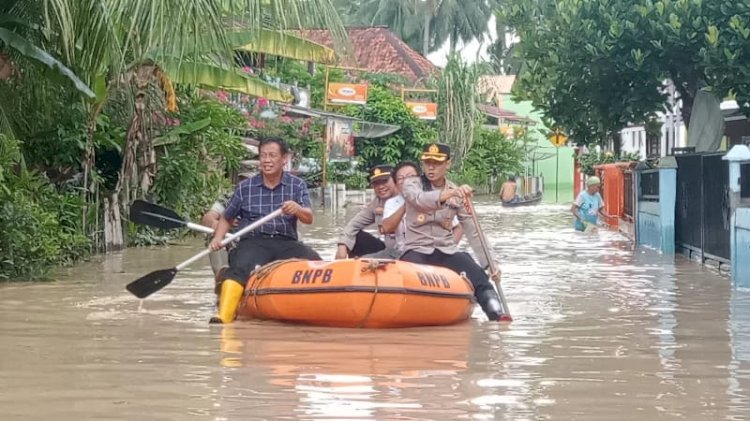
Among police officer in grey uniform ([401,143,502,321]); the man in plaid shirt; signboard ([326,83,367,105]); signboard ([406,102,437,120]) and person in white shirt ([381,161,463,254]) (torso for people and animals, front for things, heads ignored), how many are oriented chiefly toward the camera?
5

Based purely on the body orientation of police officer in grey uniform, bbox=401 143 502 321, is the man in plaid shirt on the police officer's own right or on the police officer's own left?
on the police officer's own right

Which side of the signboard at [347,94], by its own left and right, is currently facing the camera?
front

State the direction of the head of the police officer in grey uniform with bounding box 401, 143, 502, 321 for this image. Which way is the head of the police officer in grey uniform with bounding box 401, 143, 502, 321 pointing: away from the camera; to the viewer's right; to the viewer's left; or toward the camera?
toward the camera

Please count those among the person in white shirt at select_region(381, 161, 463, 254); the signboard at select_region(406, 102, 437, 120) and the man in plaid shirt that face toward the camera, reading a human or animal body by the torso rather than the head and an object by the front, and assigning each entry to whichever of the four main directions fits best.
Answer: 3

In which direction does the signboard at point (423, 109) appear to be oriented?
toward the camera

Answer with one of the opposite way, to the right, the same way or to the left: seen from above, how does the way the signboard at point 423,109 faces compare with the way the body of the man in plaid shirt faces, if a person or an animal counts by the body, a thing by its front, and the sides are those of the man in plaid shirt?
the same way

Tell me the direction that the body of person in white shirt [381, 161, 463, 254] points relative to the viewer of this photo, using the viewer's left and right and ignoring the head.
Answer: facing the viewer

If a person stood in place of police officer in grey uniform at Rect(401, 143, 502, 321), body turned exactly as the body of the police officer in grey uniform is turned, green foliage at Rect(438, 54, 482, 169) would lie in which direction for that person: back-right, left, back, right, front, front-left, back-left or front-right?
back

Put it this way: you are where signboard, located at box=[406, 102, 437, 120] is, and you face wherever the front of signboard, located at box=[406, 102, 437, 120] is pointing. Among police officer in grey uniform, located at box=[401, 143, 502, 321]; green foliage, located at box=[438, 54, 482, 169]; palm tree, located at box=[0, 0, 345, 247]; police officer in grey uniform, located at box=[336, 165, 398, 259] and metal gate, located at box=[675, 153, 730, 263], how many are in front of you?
4

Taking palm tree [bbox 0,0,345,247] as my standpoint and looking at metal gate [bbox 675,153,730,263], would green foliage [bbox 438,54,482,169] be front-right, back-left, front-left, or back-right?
front-left

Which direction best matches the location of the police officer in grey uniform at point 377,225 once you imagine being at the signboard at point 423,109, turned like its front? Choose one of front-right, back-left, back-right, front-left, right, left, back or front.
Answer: front

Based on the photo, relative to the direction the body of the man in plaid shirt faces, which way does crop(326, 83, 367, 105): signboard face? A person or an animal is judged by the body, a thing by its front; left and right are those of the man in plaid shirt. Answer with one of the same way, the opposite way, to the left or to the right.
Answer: the same way

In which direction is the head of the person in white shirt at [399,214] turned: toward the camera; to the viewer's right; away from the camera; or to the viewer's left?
toward the camera
